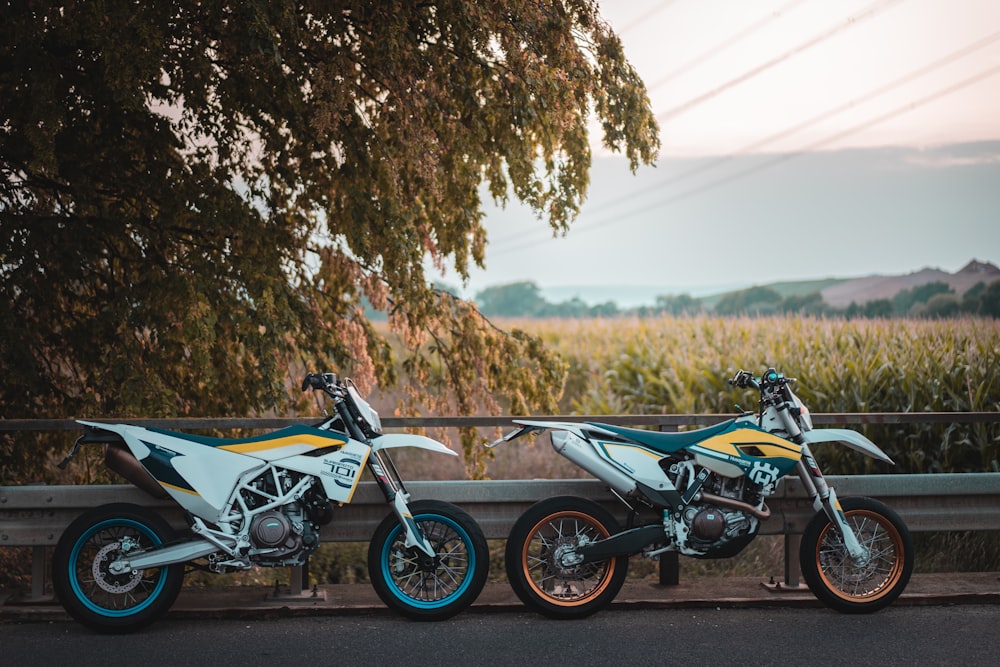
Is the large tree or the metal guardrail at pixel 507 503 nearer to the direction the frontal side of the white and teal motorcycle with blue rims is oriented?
the metal guardrail

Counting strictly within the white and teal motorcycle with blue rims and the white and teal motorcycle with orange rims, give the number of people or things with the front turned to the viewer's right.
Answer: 2

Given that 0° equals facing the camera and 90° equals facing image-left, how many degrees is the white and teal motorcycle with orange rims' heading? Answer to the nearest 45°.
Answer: approximately 270°

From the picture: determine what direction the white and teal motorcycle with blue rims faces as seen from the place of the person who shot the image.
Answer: facing to the right of the viewer

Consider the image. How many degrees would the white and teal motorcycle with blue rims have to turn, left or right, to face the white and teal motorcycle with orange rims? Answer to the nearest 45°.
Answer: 0° — it already faces it

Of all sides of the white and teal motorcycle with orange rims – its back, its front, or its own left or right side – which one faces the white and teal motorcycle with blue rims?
back

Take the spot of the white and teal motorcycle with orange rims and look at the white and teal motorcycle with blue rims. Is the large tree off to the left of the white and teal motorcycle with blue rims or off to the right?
right

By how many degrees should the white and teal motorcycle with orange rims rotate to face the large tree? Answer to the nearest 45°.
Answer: approximately 135° to its left

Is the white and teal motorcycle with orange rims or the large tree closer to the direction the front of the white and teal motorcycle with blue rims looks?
the white and teal motorcycle with orange rims

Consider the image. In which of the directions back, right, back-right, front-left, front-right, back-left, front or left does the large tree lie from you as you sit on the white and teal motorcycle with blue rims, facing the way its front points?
left
